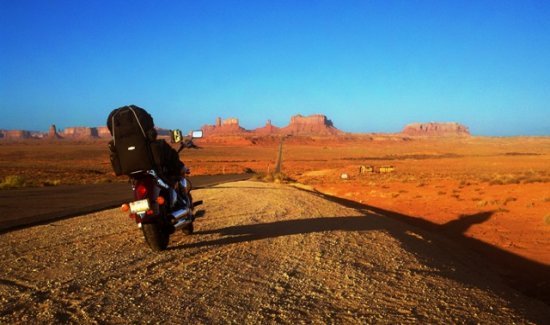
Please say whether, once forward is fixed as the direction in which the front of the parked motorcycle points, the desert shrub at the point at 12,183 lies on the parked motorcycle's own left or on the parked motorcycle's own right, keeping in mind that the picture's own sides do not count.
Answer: on the parked motorcycle's own left

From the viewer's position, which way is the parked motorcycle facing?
facing away from the viewer and to the right of the viewer
